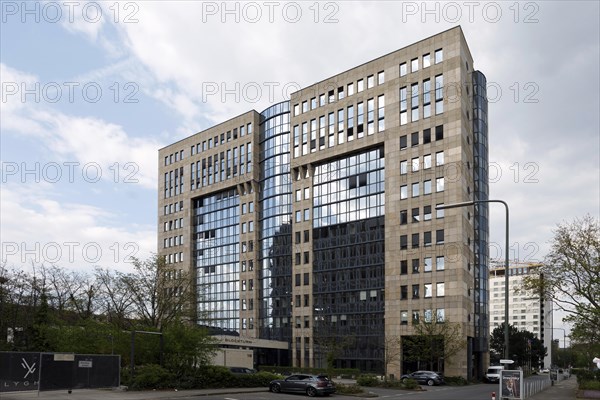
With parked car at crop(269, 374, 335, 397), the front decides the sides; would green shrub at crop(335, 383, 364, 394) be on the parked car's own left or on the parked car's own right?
on the parked car's own right

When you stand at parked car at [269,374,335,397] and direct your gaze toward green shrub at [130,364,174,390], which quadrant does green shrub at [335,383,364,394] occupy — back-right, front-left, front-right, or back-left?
back-right

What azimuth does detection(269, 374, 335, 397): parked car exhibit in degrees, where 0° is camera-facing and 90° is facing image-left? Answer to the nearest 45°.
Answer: approximately 135°
